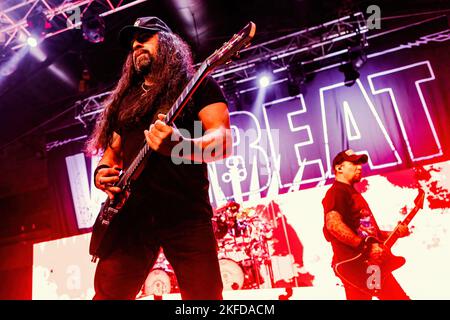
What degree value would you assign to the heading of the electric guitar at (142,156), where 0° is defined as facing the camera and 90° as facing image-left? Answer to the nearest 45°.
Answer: approximately 45°

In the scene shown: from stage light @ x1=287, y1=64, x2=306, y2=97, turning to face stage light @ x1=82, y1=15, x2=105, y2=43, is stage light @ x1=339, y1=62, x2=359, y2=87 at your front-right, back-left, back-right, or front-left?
back-left

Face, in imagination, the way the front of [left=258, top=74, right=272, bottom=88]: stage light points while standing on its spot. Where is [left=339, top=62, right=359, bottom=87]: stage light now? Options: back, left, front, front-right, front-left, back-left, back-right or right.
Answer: left

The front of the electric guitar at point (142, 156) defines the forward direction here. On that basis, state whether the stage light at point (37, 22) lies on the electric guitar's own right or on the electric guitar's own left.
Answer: on the electric guitar's own right

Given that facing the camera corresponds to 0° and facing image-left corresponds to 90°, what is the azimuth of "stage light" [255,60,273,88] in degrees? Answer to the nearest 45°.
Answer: approximately 0°
